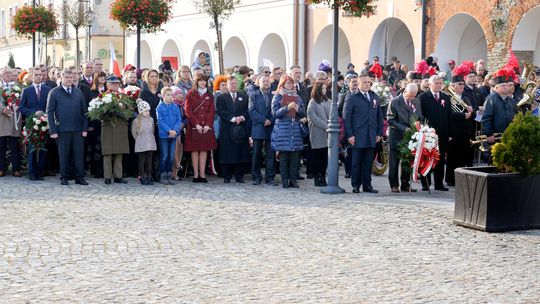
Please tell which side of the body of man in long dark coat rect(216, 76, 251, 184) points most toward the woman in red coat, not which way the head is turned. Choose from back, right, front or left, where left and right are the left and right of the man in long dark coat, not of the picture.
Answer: right

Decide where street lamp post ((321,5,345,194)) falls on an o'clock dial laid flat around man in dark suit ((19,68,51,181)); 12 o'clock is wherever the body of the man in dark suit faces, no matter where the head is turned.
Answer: The street lamp post is roughly at 10 o'clock from the man in dark suit.

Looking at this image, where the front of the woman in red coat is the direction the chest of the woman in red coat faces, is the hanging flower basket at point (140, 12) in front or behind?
behind

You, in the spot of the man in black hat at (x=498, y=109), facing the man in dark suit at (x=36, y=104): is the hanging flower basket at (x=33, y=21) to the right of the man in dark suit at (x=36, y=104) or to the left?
right

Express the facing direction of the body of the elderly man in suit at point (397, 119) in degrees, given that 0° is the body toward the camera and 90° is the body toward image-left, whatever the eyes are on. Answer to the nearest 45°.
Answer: approximately 315°

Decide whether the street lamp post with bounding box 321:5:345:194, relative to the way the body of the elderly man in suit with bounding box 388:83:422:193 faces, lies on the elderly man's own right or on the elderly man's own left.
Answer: on the elderly man's own right

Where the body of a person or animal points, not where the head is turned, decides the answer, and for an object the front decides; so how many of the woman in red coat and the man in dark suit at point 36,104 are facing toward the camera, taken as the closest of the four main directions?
2
